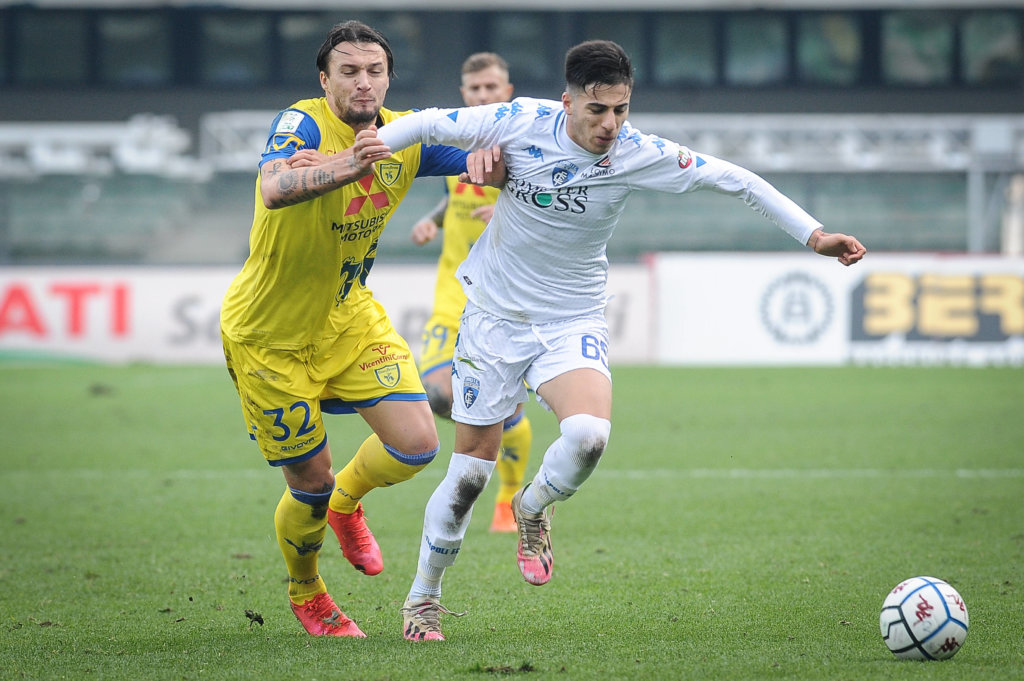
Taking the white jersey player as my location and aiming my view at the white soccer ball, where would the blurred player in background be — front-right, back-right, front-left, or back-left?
back-left

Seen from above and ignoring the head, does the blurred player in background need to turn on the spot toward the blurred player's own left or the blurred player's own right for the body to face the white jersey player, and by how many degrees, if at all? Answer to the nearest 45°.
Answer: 0° — they already face them

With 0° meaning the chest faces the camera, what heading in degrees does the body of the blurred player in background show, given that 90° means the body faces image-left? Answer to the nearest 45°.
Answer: approximately 0°

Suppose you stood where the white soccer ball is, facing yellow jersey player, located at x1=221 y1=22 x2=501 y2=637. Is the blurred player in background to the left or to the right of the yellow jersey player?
right

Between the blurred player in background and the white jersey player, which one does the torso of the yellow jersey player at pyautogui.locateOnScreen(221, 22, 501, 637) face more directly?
the white jersey player

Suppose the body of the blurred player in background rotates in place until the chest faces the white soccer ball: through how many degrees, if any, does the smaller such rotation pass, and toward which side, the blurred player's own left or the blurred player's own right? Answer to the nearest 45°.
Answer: approximately 45° to the blurred player's own left

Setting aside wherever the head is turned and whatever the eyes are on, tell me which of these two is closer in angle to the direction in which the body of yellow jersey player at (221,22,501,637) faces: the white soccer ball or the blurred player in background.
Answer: the white soccer ball

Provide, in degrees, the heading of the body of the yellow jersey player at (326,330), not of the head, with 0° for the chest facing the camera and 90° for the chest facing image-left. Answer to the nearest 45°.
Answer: approximately 315°
